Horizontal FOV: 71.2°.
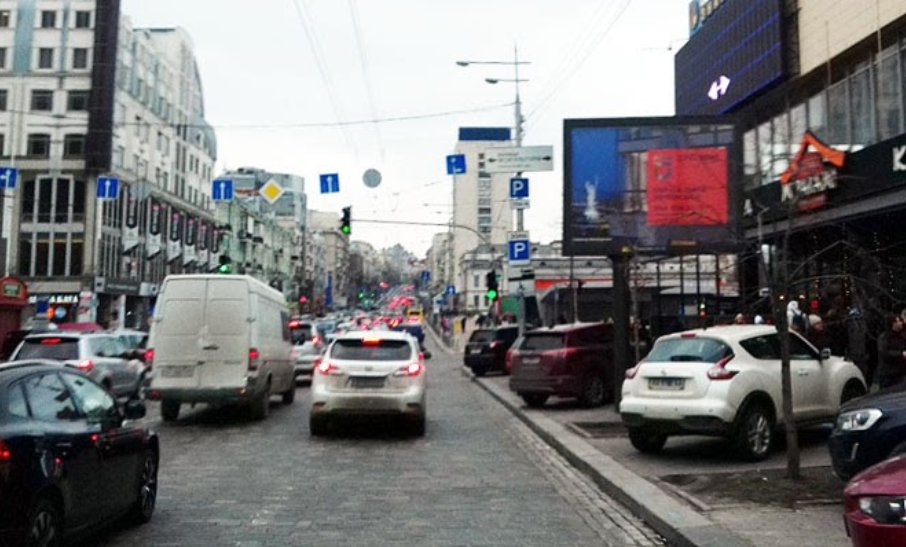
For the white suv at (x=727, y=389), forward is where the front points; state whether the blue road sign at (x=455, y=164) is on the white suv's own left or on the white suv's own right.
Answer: on the white suv's own left

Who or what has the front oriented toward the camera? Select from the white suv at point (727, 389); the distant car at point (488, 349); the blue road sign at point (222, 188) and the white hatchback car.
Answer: the blue road sign

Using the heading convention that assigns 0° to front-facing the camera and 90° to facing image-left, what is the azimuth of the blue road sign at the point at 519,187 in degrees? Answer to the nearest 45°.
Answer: approximately 0°

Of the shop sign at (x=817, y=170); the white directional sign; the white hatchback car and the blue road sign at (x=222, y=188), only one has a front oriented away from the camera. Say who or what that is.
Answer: the white hatchback car

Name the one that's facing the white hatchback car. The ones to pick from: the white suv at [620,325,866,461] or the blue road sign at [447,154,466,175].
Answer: the blue road sign

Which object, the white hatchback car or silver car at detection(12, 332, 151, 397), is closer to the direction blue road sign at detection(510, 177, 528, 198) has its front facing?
the white hatchback car

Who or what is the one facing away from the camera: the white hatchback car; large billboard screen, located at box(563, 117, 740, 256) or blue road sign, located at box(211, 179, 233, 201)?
the white hatchback car

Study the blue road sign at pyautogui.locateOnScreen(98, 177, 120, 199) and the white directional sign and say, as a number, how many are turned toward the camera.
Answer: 2
